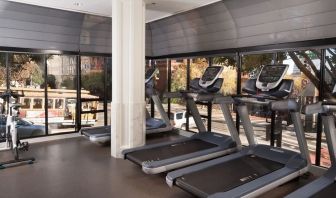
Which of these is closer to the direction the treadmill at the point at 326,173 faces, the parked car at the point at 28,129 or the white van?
the white van

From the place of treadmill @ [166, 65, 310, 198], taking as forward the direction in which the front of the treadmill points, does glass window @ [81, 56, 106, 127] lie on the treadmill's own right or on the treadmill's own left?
on the treadmill's own left

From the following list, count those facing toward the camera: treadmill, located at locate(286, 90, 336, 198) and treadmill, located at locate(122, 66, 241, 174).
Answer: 0

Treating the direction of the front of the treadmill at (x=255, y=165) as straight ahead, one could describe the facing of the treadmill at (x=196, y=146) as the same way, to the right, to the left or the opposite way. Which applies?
the same way

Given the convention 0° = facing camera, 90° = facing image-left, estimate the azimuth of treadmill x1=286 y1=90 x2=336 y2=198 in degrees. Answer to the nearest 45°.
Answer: approximately 225°

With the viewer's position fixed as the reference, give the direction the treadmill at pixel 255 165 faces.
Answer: facing away from the viewer and to the right of the viewer

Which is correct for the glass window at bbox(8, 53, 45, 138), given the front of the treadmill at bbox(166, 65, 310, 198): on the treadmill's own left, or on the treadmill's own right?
on the treadmill's own left

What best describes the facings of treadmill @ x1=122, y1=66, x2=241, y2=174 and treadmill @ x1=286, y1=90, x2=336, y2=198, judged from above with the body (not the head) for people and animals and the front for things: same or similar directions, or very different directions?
same or similar directions

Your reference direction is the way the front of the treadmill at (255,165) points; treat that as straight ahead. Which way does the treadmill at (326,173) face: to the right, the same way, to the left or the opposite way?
the same way

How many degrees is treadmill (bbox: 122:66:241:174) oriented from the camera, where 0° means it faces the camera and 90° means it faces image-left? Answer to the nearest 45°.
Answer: approximately 225°

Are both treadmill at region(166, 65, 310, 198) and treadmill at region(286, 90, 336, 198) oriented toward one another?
no

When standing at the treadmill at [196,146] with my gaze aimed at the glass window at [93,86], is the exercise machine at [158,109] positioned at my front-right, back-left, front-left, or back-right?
front-right

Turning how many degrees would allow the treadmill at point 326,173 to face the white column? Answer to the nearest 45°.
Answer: approximately 135° to its left

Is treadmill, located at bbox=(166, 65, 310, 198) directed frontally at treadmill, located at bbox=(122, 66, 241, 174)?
no

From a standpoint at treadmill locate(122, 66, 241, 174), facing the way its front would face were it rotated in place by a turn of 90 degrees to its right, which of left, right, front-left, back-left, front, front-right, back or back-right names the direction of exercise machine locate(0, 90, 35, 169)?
back-right

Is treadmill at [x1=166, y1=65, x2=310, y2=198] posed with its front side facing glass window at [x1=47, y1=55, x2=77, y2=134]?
no

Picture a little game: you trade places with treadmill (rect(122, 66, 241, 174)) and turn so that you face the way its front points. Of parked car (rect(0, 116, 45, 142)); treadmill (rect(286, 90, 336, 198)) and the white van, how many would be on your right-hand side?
1

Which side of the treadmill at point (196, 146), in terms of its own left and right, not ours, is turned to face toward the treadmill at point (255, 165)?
right

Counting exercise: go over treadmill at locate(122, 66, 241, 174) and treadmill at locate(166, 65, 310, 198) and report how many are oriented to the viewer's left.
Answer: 0

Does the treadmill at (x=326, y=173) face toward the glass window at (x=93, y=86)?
no

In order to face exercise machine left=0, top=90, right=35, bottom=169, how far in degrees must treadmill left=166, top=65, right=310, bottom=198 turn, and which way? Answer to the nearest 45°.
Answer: approximately 135° to its left
